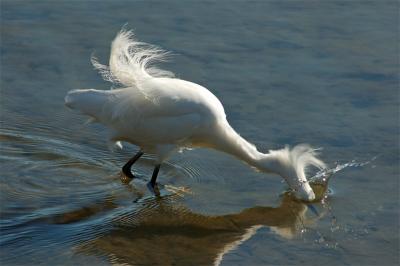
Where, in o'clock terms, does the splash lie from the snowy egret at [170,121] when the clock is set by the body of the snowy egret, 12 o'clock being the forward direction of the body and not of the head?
The splash is roughly at 12 o'clock from the snowy egret.

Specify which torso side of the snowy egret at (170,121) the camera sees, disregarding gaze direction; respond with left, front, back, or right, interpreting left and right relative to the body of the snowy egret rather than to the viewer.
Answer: right
